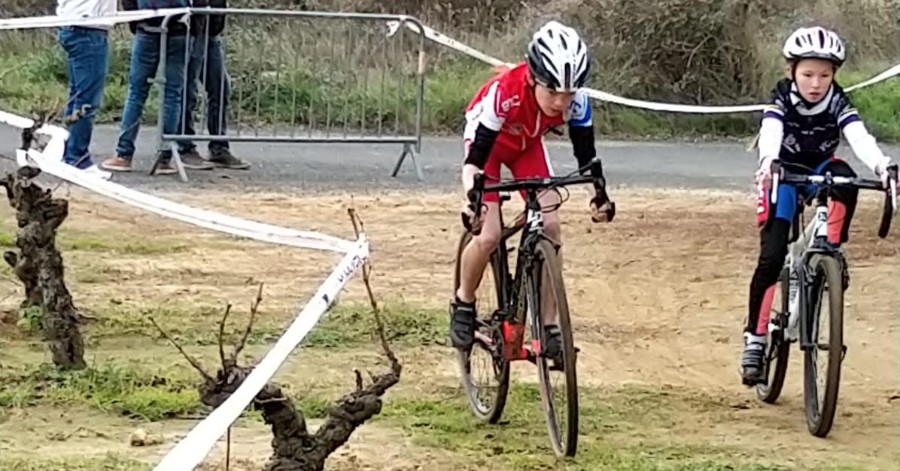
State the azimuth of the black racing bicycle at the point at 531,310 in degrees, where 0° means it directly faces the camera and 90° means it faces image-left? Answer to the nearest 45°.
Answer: approximately 0°

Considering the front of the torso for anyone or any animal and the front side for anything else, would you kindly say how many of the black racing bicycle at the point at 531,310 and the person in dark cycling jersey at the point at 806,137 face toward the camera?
2

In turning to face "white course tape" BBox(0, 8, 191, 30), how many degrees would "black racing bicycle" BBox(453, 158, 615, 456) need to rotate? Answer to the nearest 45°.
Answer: approximately 135° to its right

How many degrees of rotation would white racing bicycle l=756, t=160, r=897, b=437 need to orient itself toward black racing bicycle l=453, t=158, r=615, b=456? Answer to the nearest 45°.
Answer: approximately 45° to its right

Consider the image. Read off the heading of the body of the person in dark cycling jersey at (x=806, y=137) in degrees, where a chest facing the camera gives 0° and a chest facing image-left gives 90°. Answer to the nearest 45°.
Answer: approximately 0°

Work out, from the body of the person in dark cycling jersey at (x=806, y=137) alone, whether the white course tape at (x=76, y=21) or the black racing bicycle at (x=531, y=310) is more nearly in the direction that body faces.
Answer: the black racing bicycle

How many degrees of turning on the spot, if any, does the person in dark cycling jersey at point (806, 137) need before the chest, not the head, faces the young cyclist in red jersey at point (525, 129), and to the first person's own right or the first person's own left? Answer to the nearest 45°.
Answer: approximately 45° to the first person's own right

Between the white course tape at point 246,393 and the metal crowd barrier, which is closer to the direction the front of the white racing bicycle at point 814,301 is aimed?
the white course tape

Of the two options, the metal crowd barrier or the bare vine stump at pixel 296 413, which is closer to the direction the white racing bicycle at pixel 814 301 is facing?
the bare vine stump

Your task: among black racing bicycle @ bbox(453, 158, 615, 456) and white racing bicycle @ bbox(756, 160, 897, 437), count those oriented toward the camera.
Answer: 2
